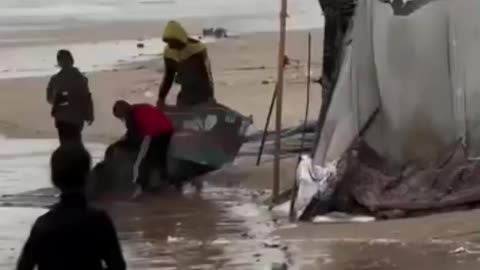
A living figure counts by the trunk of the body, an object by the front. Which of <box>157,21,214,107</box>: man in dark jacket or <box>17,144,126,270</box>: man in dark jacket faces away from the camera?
<box>17,144,126,270</box>: man in dark jacket

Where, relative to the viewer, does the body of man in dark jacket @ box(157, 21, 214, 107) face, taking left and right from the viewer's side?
facing the viewer and to the left of the viewer

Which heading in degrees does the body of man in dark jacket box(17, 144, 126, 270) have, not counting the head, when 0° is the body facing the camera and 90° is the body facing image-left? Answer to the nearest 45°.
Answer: approximately 180°

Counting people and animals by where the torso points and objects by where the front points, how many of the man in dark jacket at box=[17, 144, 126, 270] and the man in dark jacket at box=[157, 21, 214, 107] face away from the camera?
1

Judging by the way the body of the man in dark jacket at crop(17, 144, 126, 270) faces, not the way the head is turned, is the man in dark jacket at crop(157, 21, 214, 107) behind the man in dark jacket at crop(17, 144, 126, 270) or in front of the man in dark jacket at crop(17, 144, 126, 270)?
in front

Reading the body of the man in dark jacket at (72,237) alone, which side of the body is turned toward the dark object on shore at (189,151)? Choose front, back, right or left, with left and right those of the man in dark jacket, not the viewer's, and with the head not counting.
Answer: front

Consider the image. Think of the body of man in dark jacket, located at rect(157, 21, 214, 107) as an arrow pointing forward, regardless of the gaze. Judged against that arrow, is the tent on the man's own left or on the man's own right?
on the man's own left

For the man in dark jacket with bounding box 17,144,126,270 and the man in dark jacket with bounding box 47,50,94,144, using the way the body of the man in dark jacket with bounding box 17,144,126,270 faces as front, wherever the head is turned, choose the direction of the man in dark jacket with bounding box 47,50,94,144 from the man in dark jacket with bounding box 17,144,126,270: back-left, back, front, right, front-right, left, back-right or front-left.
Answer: front

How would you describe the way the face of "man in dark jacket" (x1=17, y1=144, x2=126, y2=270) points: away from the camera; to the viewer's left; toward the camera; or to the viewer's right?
away from the camera
